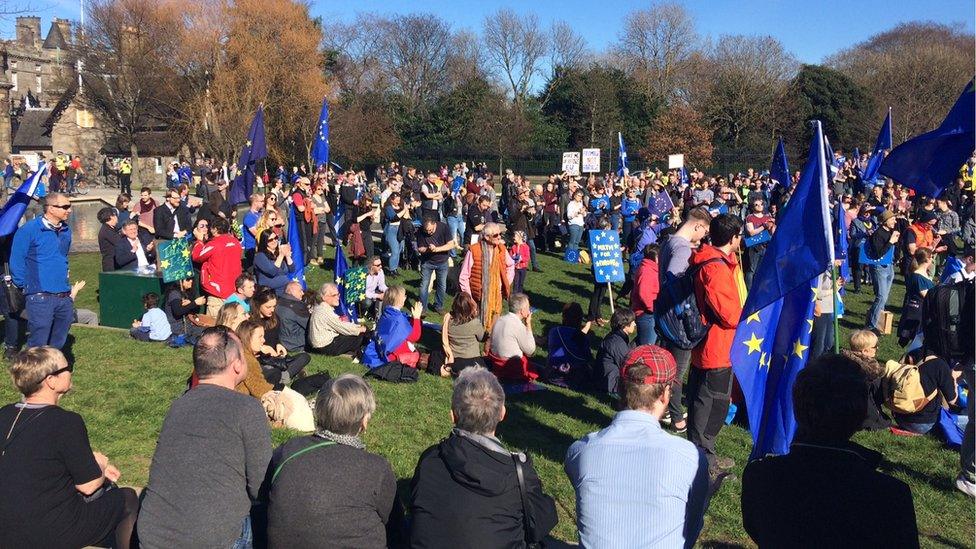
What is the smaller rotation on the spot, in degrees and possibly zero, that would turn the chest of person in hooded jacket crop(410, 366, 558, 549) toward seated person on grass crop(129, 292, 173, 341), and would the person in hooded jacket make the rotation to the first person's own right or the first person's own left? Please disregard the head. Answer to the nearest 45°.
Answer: approximately 45° to the first person's own left

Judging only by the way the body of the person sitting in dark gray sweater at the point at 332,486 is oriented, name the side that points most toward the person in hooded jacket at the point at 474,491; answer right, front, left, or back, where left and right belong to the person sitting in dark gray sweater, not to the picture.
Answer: right

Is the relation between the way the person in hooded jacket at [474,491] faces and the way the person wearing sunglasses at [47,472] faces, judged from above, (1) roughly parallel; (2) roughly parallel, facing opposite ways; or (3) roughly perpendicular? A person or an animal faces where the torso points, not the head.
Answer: roughly parallel

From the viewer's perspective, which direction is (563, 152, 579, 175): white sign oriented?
toward the camera

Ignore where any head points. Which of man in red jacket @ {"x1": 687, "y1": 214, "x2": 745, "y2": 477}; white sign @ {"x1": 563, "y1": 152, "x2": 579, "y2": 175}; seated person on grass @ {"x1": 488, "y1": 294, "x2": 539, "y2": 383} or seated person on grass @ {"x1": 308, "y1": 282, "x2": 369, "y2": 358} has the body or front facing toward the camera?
the white sign

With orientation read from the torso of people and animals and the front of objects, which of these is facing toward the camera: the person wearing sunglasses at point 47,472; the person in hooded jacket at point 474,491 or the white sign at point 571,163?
the white sign

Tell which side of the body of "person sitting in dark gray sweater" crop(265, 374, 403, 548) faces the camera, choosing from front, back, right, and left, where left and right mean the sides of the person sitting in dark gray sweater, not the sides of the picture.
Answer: back

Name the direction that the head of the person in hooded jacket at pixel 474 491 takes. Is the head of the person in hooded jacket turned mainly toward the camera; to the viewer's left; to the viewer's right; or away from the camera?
away from the camera

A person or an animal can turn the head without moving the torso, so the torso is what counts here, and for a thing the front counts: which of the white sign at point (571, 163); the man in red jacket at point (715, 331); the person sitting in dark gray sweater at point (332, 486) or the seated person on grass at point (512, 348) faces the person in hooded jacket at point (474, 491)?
the white sign

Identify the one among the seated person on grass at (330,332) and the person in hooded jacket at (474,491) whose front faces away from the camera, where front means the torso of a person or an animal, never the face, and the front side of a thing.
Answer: the person in hooded jacket

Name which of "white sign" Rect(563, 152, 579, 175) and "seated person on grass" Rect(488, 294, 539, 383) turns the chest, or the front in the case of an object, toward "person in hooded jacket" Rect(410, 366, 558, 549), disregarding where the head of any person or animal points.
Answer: the white sign

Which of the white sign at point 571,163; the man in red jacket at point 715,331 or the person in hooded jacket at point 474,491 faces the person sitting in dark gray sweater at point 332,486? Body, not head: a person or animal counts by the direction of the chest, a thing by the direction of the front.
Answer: the white sign

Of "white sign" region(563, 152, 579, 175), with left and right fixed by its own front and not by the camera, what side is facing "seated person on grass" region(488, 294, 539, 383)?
front

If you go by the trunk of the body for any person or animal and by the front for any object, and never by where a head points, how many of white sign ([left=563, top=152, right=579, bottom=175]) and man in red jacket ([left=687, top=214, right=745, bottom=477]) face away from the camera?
0

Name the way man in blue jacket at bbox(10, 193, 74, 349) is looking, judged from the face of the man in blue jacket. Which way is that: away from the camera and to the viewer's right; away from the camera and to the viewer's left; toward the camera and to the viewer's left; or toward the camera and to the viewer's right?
toward the camera and to the viewer's right

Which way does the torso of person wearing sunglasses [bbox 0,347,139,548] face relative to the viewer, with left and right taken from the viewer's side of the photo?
facing away from the viewer and to the right of the viewer

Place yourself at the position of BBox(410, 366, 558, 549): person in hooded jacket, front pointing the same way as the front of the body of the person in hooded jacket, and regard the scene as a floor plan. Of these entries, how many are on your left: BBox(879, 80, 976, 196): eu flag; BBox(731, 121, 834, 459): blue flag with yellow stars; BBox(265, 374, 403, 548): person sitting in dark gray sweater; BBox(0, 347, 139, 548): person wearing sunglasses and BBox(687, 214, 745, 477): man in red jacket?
2

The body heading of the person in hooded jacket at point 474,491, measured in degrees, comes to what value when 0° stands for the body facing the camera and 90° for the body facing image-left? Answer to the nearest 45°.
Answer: approximately 180°
